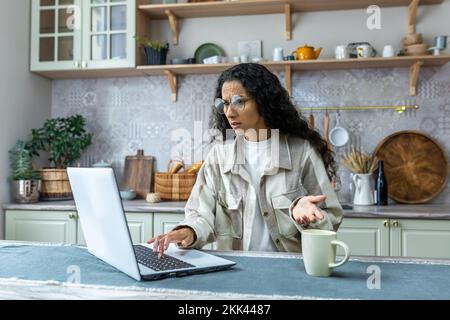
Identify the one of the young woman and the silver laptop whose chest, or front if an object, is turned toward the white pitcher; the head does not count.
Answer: the silver laptop

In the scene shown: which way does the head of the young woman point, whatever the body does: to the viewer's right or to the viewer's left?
to the viewer's left

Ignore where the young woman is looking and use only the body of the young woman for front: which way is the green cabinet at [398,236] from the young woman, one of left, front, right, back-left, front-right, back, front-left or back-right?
back-left

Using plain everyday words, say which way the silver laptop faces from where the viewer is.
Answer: facing away from the viewer and to the right of the viewer

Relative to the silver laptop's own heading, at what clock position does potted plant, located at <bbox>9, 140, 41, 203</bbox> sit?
The potted plant is roughly at 10 o'clock from the silver laptop.

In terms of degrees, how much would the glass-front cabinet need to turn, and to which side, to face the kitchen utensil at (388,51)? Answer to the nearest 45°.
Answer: approximately 45° to its left

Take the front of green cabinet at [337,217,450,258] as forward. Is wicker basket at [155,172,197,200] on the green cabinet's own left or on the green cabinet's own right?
on the green cabinet's own right

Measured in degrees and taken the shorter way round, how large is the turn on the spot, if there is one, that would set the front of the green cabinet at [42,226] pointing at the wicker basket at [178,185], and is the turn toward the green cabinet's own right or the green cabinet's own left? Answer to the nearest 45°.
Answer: approximately 90° to the green cabinet's own left
